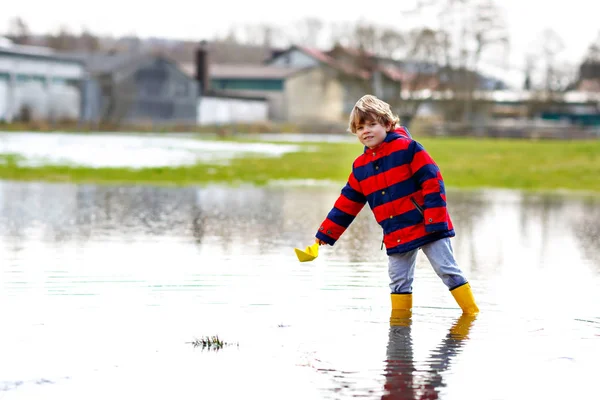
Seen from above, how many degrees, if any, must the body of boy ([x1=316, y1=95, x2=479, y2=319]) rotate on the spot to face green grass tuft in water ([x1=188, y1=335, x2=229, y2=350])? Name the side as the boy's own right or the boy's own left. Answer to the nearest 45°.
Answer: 0° — they already face it

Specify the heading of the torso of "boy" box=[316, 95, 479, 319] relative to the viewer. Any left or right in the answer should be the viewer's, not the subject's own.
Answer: facing the viewer and to the left of the viewer
